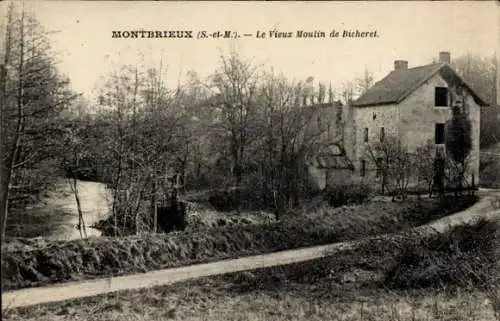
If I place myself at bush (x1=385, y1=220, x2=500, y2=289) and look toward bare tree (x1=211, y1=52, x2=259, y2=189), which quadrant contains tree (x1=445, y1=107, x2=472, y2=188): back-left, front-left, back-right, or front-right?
front-right
